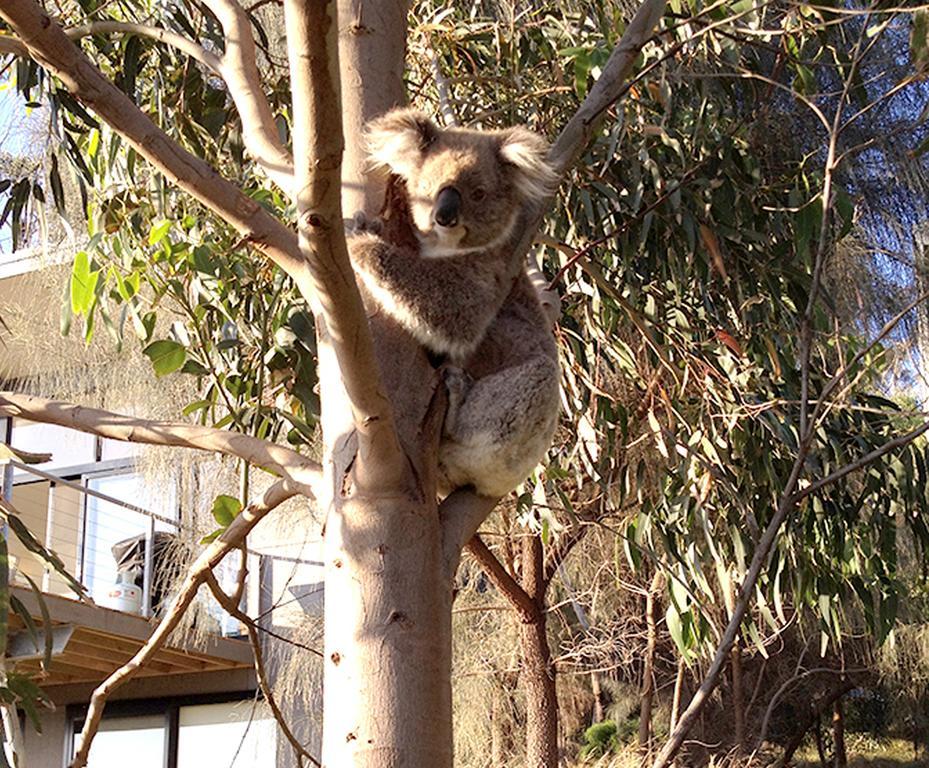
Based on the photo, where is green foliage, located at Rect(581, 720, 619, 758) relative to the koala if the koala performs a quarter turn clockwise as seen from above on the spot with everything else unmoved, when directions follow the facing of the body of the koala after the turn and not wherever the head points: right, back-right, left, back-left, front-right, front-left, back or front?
front-right

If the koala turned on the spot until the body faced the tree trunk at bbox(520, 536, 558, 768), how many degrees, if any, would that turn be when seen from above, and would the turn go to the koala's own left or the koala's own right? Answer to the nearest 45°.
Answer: approximately 135° to the koala's own right

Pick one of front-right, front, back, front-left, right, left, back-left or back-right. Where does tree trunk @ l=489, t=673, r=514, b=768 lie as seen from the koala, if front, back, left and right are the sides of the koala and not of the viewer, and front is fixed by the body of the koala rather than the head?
back-right

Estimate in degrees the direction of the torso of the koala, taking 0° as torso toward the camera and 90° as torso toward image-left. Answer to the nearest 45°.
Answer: approximately 45°

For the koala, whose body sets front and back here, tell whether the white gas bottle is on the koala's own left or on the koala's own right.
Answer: on the koala's own right
